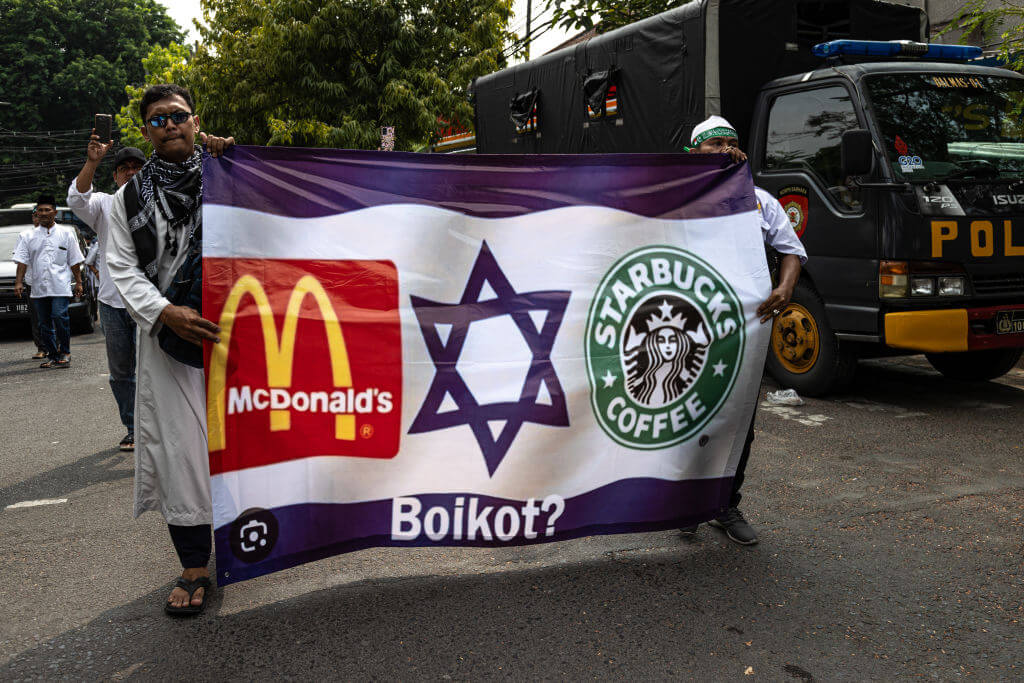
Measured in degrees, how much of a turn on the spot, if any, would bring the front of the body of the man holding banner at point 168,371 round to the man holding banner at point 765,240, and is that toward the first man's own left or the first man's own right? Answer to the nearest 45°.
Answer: approximately 45° to the first man's own left

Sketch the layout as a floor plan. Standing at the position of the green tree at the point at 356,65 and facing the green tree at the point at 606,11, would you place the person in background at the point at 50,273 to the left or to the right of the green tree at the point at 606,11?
right

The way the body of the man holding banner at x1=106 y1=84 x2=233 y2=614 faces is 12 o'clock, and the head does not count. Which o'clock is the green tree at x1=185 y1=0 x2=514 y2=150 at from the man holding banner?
The green tree is roughly at 8 o'clock from the man holding banner.

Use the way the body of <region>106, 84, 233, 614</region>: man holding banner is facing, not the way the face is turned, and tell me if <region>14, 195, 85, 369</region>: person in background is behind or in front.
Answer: behind

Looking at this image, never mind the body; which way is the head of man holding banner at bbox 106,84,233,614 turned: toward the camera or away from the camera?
toward the camera

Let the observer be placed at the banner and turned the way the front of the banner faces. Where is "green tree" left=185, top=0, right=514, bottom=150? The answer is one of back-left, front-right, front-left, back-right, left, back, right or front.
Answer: back

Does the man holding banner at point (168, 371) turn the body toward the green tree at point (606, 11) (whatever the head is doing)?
no

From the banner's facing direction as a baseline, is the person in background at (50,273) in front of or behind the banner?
behind

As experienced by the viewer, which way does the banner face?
facing the viewer

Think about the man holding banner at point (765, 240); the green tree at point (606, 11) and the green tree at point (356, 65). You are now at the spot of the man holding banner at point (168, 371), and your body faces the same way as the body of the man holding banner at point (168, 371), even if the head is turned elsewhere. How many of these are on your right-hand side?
0

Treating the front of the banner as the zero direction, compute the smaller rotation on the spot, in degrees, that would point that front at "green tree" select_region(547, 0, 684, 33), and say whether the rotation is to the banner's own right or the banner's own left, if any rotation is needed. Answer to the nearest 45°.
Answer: approximately 180°

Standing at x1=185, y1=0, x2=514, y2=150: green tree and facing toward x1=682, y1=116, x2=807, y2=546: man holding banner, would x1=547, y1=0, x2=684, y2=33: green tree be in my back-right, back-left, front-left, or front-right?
front-left
